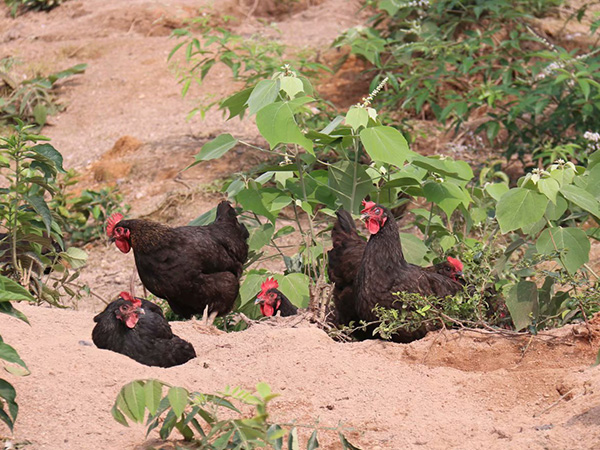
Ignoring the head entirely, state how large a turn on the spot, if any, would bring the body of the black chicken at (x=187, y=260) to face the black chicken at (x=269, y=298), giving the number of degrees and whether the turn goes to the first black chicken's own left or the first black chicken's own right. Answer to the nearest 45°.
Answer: approximately 135° to the first black chicken's own left

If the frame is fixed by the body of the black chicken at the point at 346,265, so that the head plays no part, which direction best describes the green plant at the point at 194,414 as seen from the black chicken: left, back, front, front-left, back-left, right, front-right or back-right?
right

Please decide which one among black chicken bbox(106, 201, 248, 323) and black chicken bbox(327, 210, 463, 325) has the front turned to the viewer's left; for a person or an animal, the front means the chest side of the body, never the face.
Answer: black chicken bbox(106, 201, 248, 323)

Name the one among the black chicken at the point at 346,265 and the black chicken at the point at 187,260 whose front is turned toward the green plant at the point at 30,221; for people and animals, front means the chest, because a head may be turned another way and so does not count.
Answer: the black chicken at the point at 187,260

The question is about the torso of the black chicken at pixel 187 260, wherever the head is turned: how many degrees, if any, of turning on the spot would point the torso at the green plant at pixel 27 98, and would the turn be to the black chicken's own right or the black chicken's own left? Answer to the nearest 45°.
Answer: approximately 90° to the black chicken's own right

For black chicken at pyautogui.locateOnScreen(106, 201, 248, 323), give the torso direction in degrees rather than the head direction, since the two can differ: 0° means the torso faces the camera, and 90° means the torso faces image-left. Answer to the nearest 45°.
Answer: approximately 90°

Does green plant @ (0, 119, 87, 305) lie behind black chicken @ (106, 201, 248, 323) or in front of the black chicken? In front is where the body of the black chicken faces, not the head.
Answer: in front

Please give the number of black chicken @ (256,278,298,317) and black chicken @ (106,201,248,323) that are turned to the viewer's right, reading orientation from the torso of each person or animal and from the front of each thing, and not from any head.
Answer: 0

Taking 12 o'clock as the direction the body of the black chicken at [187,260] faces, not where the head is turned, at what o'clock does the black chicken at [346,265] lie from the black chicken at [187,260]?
the black chicken at [346,265] is roughly at 7 o'clock from the black chicken at [187,260].
